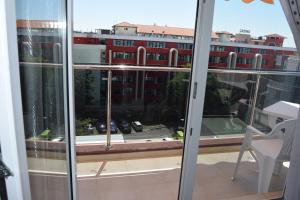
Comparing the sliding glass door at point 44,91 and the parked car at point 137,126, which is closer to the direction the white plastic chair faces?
the sliding glass door

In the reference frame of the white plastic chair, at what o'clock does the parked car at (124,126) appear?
The parked car is roughly at 2 o'clock from the white plastic chair.

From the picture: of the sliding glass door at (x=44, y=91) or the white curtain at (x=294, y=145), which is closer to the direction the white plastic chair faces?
the sliding glass door

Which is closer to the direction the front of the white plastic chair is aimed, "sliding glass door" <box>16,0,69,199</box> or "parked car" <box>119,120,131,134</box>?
the sliding glass door

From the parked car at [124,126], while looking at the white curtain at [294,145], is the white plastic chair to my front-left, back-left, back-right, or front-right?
front-left

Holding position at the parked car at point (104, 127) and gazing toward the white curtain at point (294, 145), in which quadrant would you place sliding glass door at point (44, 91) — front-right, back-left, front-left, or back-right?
front-right

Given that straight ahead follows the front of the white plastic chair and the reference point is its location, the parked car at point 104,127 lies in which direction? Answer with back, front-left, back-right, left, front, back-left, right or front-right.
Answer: front-right

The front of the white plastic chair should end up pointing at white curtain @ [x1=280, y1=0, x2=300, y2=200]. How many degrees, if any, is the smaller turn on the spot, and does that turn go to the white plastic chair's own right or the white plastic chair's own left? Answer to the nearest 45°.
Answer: approximately 45° to the white plastic chair's own left

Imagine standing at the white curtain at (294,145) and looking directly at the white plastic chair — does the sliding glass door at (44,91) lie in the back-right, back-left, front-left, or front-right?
back-left

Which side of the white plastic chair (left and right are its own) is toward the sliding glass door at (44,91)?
front

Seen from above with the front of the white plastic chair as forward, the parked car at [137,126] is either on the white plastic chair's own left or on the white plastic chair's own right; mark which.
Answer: on the white plastic chair's own right
